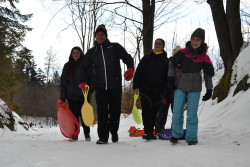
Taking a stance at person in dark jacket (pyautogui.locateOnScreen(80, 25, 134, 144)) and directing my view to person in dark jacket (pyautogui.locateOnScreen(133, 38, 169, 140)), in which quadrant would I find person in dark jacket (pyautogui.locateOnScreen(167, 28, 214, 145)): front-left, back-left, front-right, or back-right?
front-right

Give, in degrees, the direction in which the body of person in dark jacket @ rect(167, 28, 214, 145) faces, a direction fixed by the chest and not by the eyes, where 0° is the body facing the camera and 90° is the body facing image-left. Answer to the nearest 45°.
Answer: approximately 0°

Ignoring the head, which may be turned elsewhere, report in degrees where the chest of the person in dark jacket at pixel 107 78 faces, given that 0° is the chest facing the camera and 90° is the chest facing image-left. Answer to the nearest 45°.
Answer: approximately 0°

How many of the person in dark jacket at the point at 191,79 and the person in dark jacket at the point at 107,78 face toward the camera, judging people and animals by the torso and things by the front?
2

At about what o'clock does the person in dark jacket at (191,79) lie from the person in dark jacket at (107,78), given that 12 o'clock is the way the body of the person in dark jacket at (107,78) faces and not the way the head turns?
the person in dark jacket at (191,79) is roughly at 10 o'clock from the person in dark jacket at (107,78).

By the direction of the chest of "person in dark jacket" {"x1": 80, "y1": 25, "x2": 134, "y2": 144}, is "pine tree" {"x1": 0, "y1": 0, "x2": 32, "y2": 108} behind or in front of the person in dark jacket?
behind

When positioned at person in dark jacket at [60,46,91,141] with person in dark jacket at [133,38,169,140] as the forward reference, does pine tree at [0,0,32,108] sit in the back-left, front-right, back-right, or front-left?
back-left

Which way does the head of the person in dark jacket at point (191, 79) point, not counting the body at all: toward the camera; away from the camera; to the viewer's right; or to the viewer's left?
toward the camera

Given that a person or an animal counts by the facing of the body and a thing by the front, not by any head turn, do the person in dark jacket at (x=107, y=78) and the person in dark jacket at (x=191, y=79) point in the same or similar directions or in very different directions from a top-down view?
same or similar directions

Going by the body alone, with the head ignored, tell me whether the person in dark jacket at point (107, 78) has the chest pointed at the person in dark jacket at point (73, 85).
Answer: no

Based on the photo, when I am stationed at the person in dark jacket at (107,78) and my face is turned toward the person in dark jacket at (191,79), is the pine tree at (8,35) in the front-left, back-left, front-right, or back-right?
back-left

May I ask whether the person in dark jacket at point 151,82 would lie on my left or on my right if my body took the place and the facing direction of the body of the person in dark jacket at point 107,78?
on my left
